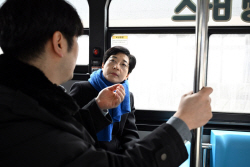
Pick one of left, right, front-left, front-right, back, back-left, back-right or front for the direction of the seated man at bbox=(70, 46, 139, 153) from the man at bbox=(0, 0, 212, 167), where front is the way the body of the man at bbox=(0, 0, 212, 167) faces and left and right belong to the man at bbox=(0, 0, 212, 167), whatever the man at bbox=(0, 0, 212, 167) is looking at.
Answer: front-left

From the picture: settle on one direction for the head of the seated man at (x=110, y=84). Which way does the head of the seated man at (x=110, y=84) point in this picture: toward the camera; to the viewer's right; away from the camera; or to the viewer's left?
toward the camera

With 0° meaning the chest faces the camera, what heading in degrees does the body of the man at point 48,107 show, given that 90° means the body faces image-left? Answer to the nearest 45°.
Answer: approximately 225°

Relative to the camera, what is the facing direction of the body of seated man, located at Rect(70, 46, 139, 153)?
toward the camera

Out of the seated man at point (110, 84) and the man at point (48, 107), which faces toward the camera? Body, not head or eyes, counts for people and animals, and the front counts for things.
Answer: the seated man at point (110, 84)

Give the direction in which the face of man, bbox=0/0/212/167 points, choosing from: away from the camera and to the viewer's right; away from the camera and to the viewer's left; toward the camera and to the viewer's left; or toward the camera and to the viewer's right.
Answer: away from the camera and to the viewer's right

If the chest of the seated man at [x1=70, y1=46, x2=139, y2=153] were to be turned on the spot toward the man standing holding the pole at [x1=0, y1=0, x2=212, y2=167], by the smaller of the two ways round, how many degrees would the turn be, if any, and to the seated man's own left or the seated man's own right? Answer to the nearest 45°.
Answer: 0° — they already face them

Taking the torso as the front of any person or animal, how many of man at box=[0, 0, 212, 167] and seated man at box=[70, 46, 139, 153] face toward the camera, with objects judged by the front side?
1
